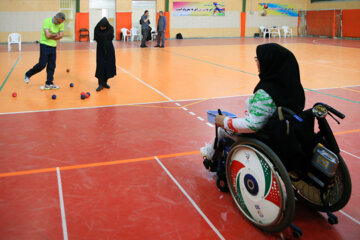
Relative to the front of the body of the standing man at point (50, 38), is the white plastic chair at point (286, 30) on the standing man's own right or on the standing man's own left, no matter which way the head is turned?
on the standing man's own left

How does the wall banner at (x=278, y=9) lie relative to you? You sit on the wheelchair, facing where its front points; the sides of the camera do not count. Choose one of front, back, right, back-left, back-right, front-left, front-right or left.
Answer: front-right

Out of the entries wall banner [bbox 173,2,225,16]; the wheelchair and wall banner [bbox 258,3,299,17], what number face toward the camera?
2

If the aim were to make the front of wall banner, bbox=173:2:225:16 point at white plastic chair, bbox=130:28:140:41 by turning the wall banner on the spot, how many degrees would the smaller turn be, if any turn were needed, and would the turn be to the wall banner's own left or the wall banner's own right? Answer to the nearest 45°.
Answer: approximately 45° to the wall banner's own right

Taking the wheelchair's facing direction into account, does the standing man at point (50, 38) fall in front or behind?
in front

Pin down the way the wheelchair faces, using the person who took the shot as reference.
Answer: facing away from the viewer and to the left of the viewer

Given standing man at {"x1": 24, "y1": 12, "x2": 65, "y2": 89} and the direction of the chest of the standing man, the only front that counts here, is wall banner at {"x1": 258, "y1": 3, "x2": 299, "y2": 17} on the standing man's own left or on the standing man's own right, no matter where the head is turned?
on the standing man's own left

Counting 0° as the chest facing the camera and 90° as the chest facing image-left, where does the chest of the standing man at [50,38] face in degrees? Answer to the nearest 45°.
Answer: approximately 315°

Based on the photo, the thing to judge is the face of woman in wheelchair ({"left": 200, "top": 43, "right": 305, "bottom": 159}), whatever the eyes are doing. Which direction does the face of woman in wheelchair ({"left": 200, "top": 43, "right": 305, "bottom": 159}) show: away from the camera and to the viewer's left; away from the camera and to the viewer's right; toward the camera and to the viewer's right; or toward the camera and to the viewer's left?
away from the camera and to the viewer's left

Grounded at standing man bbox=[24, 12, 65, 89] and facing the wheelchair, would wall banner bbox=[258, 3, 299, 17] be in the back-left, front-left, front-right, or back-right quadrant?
back-left

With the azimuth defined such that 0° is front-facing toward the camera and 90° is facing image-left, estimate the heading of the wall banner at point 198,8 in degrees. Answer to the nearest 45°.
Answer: approximately 0°

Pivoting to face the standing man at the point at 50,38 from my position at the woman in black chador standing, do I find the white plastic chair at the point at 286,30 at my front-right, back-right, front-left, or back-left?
back-right
